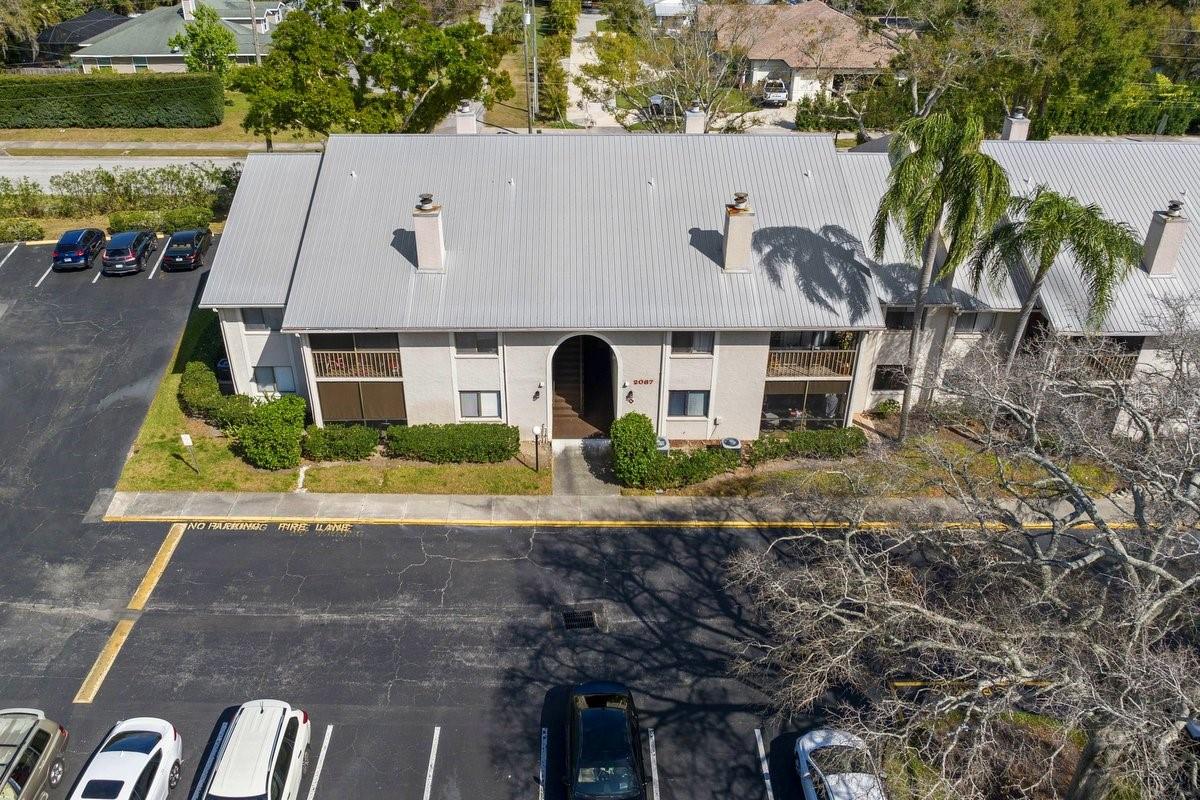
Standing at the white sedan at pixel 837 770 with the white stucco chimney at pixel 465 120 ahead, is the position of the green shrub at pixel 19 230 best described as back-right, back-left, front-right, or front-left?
front-left

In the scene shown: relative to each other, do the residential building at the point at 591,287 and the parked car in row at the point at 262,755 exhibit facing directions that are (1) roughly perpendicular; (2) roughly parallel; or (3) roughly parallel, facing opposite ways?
roughly parallel

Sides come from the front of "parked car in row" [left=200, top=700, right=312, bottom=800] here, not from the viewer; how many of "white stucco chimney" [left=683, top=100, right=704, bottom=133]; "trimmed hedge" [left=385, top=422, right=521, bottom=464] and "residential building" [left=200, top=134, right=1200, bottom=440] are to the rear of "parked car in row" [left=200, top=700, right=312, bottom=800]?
3

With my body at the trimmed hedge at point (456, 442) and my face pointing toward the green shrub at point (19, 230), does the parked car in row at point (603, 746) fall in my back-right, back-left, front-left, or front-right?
back-left

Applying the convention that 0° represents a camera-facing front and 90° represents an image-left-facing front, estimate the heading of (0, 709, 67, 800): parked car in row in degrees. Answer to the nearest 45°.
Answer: approximately 45°

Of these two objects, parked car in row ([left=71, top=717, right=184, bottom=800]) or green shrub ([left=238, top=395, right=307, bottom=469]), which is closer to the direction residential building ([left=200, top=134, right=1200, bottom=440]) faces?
the parked car in row

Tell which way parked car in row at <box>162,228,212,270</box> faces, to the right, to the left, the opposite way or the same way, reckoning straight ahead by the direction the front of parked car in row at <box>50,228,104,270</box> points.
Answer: the same way

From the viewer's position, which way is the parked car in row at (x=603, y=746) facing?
facing the viewer

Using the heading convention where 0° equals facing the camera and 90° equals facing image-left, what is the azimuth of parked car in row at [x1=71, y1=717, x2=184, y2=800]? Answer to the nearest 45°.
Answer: approximately 45°

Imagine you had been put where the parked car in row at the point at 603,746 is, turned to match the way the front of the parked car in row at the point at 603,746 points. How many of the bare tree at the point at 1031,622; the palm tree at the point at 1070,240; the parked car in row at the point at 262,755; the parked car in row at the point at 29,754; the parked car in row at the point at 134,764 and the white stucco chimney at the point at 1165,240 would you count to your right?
3

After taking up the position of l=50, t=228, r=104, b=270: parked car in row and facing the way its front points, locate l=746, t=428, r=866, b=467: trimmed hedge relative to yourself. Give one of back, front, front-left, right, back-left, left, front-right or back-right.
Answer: right

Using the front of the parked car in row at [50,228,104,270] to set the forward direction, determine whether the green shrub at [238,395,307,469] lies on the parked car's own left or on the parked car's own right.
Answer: on the parked car's own right

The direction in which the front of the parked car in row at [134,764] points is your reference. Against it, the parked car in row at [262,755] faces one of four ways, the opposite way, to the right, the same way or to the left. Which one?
the same way

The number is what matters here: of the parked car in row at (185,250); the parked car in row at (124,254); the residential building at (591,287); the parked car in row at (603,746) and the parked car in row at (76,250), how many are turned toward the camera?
2

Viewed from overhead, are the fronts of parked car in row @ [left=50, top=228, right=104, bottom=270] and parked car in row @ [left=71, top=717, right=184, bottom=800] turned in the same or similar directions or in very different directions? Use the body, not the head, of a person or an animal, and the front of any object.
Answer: very different directions

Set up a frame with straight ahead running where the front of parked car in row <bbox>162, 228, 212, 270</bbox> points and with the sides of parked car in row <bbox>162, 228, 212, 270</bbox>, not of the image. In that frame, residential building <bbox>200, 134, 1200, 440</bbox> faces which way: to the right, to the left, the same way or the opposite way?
the opposite way

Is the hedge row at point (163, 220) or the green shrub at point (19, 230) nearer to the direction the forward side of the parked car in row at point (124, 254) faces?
the hedge row

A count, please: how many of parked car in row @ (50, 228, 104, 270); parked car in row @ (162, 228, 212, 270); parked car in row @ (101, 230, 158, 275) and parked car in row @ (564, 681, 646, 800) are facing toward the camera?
1
